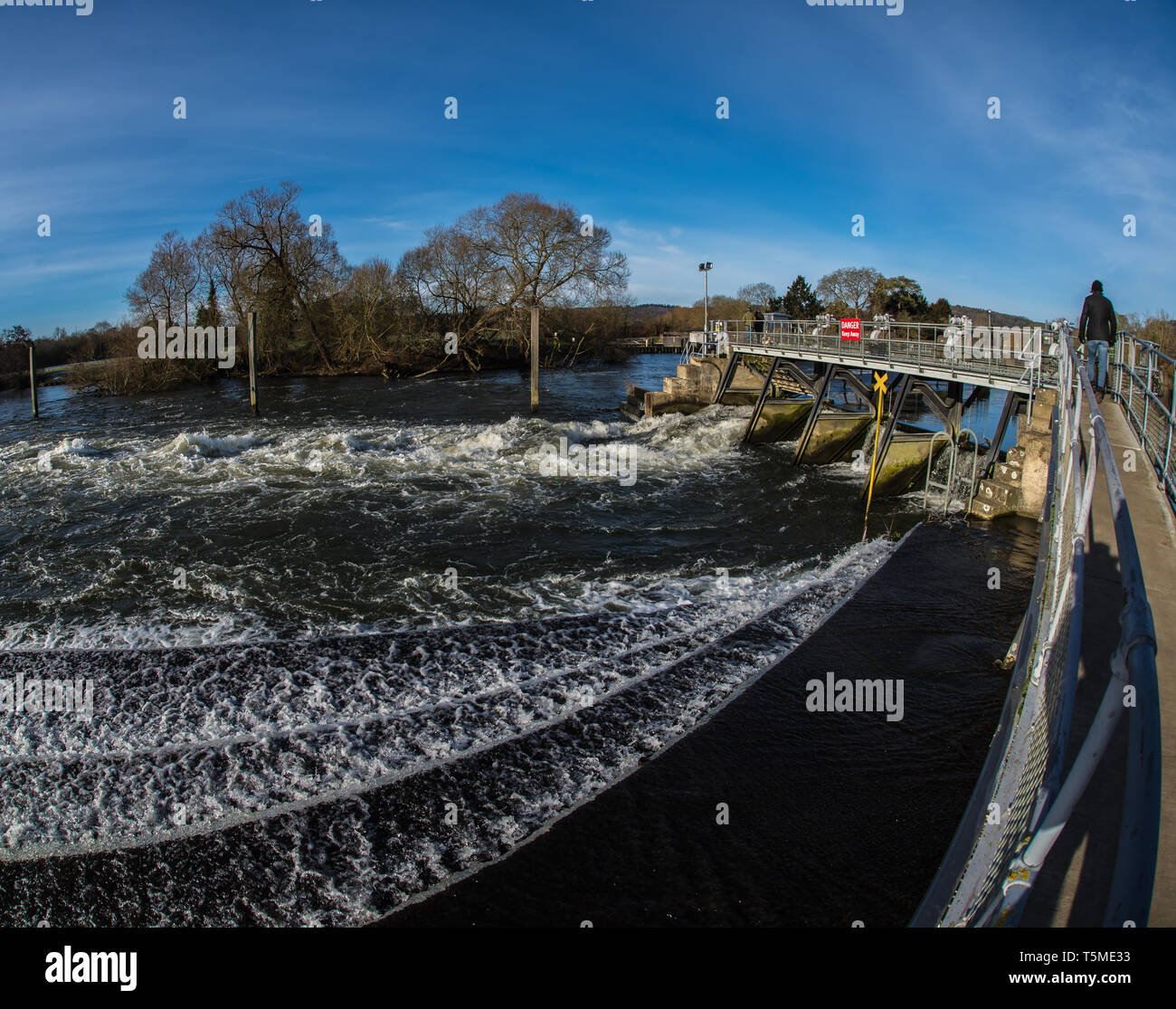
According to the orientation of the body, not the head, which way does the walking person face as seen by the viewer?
away from the camera
